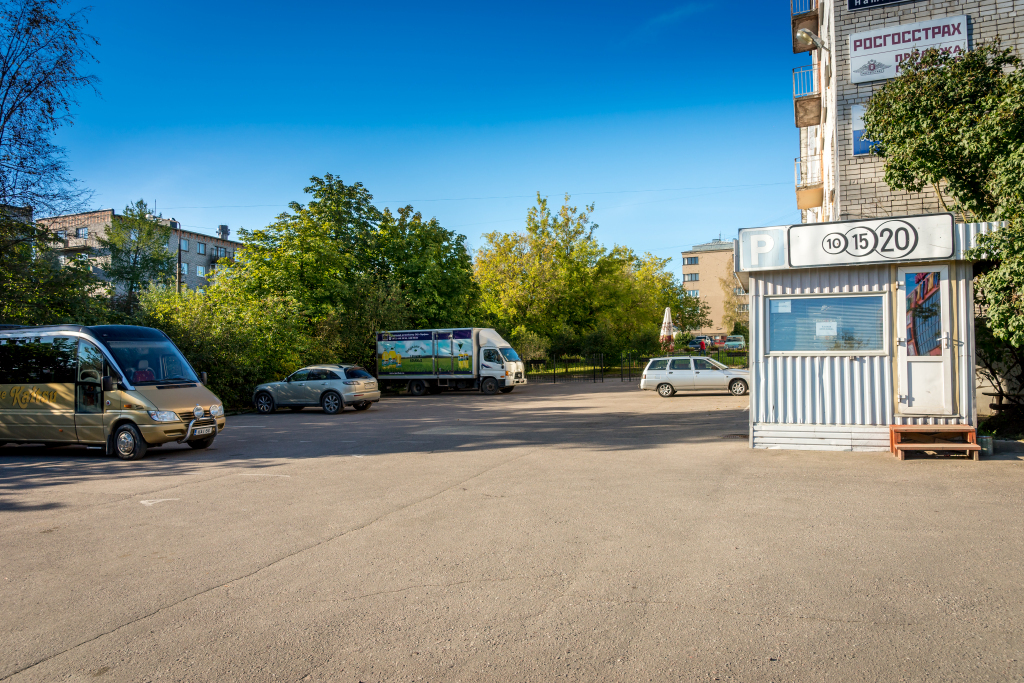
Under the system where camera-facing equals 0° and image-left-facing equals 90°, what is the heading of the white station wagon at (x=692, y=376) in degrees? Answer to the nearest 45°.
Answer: approximately 270°

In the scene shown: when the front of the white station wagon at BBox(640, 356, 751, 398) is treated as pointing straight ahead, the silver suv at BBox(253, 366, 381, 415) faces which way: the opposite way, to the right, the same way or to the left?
the opposite way

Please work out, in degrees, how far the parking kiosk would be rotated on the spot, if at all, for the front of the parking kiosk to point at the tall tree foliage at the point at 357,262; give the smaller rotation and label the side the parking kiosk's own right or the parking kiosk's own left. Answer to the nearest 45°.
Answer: approximately 135° to the parking kiosk's own right

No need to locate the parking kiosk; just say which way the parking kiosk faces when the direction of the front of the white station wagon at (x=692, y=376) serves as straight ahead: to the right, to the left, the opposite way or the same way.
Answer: to the right

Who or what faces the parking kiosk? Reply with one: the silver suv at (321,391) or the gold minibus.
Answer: the gold minibus

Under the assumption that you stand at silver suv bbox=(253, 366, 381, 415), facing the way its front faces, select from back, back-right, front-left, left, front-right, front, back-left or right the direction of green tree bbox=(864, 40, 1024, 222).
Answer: back

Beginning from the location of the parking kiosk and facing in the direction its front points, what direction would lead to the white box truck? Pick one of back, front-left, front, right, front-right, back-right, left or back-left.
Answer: back-right

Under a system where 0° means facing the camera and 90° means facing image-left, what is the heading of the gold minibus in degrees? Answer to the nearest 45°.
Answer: approximately 315°

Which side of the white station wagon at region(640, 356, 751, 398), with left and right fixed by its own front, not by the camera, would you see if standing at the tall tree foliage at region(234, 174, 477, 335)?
back
